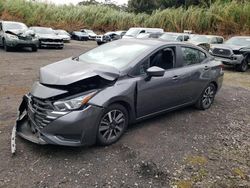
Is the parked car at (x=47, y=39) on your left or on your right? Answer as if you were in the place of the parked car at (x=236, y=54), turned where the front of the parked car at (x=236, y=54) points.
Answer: on your right

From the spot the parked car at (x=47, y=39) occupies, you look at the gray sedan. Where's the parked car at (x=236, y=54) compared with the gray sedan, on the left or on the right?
left

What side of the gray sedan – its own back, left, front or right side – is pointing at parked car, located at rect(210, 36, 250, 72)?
back

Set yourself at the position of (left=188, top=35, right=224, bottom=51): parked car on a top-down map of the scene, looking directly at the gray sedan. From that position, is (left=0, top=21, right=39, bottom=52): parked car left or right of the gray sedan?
right

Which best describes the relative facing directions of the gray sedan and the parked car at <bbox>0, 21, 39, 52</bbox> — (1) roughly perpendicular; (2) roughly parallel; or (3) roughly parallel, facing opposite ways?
roughly perpendicular

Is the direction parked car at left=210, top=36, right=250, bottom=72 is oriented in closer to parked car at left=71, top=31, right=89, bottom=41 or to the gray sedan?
the gray sedan

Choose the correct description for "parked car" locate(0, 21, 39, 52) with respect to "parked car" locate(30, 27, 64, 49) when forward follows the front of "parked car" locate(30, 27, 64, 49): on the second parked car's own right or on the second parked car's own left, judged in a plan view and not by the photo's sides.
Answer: on the second parked car's own right

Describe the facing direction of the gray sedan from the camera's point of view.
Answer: facing the viewer and to the left of the viewer

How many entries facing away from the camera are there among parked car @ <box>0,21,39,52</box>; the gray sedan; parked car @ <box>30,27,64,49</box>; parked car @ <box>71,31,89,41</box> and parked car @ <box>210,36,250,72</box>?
0

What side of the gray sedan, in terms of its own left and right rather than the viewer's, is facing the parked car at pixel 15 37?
right

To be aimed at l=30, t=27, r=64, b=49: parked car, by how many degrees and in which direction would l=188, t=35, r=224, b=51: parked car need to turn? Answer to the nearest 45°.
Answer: approximately 45° to its right

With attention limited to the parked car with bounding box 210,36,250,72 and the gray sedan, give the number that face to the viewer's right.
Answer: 0

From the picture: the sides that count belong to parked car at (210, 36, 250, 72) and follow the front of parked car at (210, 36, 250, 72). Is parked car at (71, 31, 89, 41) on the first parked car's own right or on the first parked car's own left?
on the first parked car's own right
